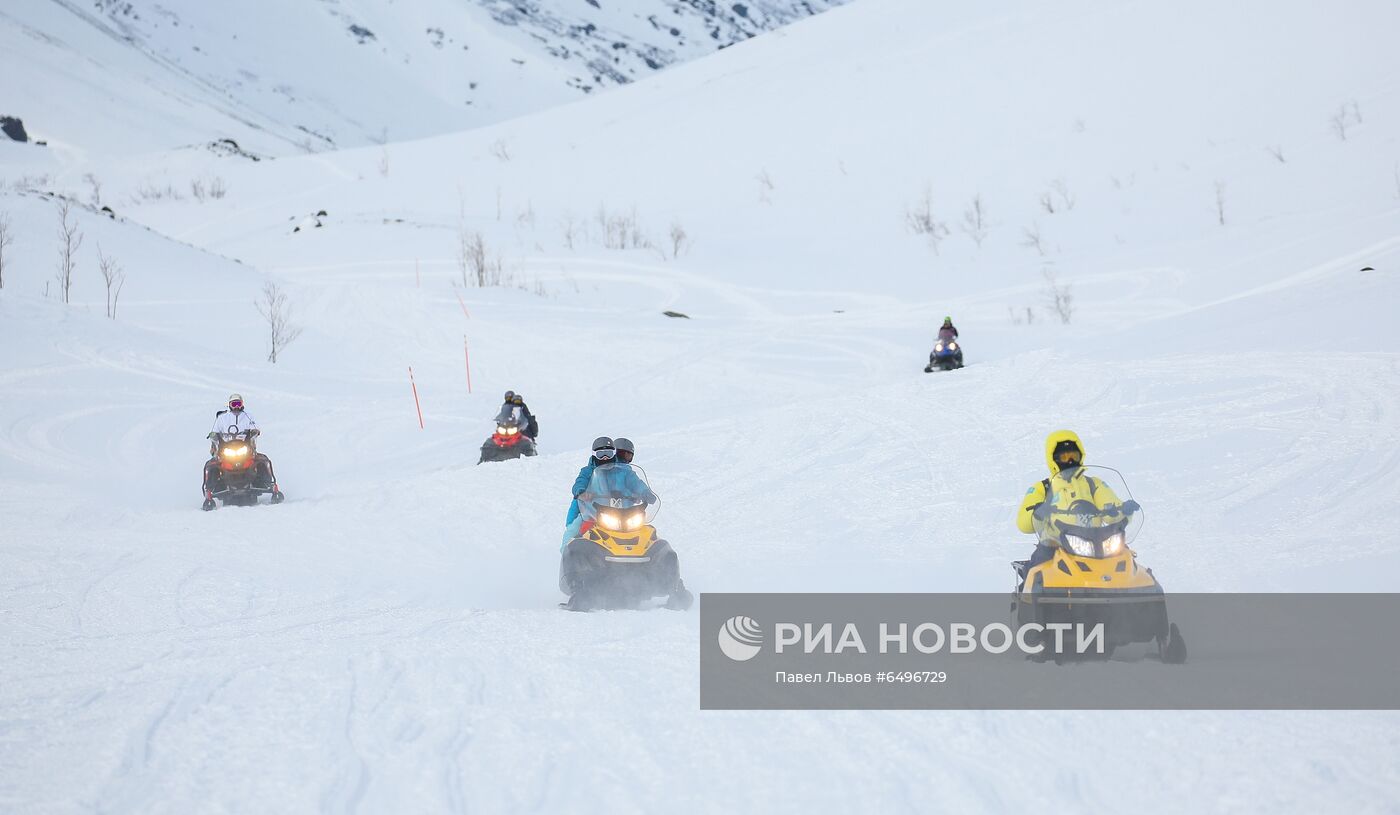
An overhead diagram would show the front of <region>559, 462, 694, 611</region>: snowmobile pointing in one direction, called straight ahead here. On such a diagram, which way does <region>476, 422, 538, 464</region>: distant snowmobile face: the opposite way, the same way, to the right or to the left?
the same way

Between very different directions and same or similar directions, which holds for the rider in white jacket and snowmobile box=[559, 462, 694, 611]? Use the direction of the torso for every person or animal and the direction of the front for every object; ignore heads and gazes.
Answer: same or similar directions

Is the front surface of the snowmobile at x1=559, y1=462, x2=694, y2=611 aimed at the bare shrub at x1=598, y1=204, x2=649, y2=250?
no

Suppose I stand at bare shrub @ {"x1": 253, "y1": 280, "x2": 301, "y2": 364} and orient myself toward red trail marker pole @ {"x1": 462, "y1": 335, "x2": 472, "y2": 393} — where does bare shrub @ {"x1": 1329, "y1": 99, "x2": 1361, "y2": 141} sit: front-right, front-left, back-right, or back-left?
front-left

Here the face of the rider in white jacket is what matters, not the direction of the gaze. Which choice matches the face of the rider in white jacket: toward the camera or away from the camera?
toward the camera

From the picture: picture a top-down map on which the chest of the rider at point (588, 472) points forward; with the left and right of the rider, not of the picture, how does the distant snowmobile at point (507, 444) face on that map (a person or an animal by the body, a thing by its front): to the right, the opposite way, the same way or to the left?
the same way

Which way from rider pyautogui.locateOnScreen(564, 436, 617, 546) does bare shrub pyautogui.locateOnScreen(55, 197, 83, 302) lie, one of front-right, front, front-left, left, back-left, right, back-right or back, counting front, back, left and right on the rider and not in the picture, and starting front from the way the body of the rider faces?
back-right

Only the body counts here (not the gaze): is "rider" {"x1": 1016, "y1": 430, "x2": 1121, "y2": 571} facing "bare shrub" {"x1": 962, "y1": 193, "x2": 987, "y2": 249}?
no

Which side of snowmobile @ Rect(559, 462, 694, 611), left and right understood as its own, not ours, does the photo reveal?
front

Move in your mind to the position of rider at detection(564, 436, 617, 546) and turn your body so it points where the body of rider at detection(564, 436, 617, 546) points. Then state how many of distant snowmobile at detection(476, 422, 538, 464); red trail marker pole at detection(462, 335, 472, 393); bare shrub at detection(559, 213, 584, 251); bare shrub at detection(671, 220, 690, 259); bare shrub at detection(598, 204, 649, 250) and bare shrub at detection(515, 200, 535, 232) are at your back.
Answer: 6

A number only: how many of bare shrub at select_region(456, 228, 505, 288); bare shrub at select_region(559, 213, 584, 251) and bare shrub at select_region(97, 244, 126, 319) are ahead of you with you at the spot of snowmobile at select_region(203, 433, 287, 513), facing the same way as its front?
0

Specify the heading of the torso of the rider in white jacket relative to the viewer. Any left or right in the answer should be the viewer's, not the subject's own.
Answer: facing the viewer

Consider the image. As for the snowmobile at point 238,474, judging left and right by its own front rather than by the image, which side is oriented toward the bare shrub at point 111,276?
back

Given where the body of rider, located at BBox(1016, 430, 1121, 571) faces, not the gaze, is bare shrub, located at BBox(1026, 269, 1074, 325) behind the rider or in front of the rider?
behind

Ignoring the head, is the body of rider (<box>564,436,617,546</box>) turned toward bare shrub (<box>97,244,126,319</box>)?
no

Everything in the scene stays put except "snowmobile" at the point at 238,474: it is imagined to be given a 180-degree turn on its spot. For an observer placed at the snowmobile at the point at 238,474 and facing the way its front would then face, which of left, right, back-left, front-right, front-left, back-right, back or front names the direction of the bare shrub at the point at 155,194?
front
